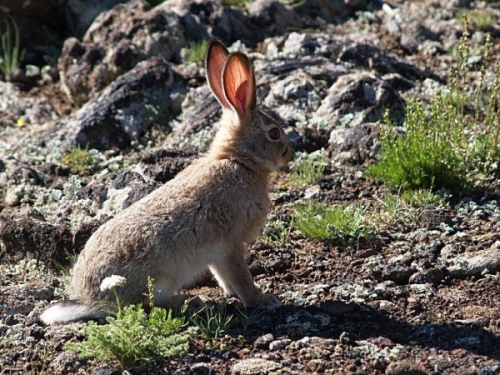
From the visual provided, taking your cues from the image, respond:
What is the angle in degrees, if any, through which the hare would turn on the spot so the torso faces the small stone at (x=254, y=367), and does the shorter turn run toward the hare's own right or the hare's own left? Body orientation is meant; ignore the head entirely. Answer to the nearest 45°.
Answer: approximately 90° to the hare's own right

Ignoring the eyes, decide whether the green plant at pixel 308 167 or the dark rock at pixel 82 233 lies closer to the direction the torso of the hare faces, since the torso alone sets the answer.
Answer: the green plant

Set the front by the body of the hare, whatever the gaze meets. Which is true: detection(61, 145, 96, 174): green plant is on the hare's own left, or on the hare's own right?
on the hare's own left

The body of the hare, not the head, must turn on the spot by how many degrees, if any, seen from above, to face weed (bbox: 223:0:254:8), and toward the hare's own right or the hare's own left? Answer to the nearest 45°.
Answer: approximately 90° to the hare's own left

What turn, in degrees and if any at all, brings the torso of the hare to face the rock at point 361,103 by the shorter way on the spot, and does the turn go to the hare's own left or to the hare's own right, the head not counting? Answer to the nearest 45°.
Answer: approximately 45° to the hare's own left

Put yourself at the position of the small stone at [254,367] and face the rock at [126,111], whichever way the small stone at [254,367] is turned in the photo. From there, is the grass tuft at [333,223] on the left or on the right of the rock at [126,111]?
right

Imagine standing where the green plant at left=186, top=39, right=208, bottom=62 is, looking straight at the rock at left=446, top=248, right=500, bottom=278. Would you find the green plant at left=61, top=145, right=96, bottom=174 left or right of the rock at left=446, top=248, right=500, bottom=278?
right

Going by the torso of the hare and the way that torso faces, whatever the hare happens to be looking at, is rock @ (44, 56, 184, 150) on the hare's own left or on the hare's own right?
on the hare's own left

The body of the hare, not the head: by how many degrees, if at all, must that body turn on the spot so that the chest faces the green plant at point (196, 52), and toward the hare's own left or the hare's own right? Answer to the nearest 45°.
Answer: approximately 90° to the hare's own left

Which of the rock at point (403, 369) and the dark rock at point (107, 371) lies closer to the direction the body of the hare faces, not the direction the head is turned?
the rock

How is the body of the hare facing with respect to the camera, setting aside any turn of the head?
to the viewer's right

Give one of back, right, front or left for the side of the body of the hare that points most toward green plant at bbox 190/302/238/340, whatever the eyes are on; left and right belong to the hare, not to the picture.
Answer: right

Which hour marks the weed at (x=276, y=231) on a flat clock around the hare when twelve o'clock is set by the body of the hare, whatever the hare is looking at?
The weed is roughly at 10 o'clock from the hare.

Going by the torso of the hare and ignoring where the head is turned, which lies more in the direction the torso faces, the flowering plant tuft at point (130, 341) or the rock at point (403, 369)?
the rock

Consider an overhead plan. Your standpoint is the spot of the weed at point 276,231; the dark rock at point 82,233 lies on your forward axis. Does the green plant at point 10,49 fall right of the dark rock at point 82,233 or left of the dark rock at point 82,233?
right
